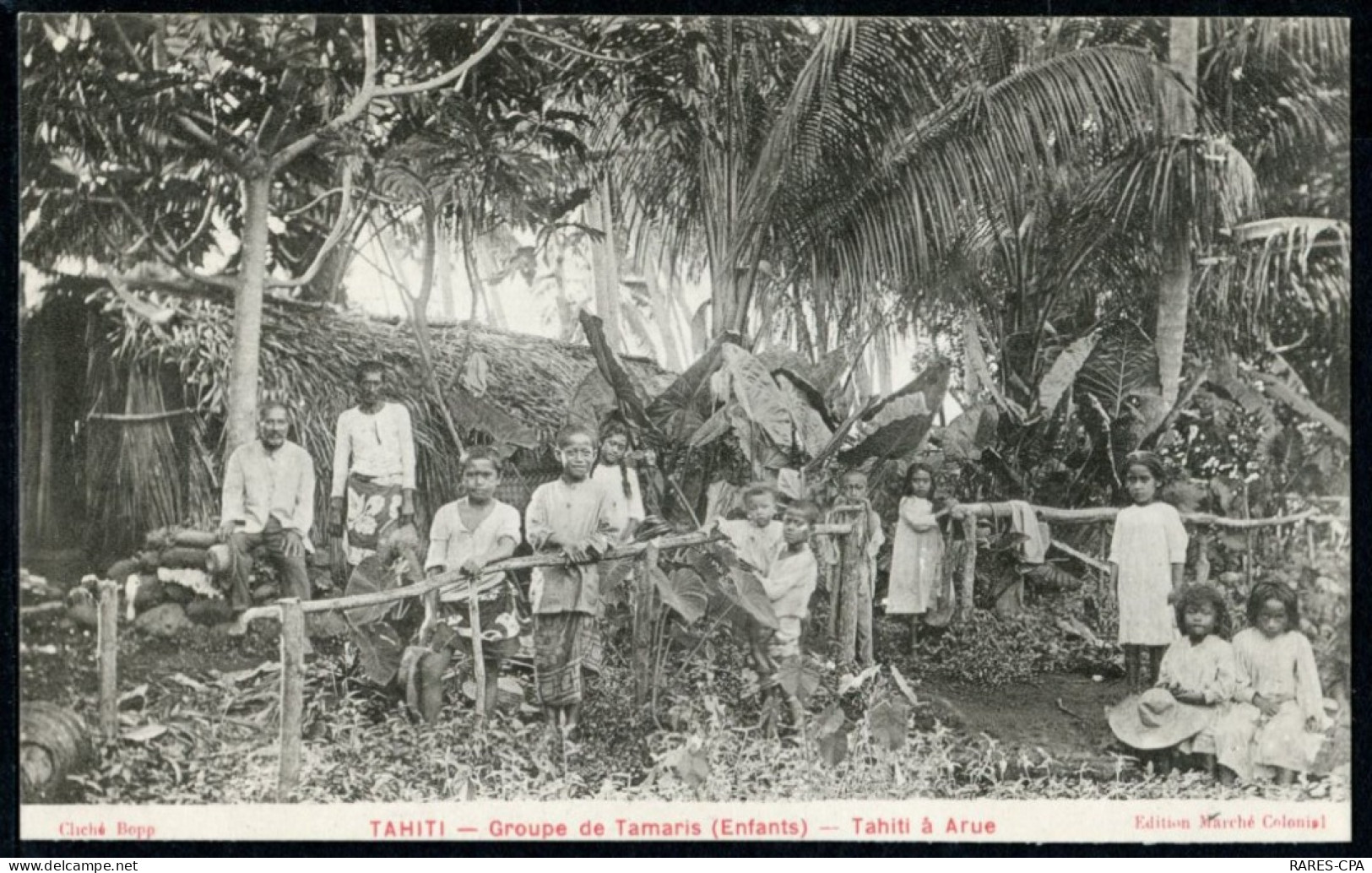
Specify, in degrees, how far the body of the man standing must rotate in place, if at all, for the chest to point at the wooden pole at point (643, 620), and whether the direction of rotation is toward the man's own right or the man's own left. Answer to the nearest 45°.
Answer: approximately 90° to the man's own left

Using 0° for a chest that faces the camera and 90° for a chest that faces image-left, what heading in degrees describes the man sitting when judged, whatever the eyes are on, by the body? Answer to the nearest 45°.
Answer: approximately 0°

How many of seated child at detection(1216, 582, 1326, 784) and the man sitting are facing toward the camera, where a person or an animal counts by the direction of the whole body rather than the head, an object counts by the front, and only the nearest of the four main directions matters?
2

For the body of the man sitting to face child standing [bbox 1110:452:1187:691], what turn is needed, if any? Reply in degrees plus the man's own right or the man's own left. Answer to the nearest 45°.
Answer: approximately 90° to the man's own left

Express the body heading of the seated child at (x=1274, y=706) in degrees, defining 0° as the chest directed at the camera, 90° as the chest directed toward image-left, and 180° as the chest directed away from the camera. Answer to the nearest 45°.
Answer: approximately 0°
